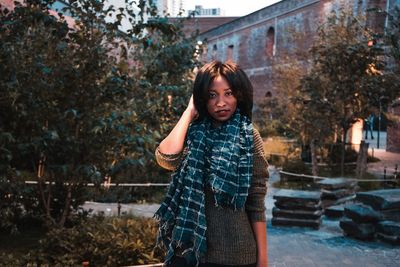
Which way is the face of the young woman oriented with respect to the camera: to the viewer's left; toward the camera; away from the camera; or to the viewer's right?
toward the camera

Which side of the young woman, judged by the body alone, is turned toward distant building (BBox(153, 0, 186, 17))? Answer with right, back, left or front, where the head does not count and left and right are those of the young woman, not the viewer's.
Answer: back

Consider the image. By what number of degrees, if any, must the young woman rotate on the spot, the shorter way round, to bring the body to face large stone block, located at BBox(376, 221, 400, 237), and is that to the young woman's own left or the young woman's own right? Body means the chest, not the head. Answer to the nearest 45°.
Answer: approximately 135° to the young woman's own left

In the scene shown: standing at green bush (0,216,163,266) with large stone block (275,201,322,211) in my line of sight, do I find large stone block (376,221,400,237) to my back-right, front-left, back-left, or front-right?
front-right

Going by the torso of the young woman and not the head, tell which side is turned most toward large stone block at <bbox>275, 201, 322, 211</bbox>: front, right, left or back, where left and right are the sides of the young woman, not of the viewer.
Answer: back

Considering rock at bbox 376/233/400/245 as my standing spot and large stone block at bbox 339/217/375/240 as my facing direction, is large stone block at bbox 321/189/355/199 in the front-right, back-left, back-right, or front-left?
front-right

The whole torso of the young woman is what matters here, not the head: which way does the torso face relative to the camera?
toward the camera

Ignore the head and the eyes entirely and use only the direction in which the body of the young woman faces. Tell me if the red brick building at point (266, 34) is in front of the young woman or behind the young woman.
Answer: behind

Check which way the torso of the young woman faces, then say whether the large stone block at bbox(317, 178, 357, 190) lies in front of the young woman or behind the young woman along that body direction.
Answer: behind

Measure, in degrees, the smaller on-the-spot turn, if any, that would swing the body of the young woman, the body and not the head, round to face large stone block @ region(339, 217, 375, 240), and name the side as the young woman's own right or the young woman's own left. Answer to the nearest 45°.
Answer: approximately 135° to the young woman's own left

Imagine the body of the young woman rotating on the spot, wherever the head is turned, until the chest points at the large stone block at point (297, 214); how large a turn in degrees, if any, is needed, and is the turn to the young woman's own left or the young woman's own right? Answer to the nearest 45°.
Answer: approximately 180°

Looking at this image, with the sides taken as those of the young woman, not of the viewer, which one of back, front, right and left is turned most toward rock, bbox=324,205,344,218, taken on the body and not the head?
back
